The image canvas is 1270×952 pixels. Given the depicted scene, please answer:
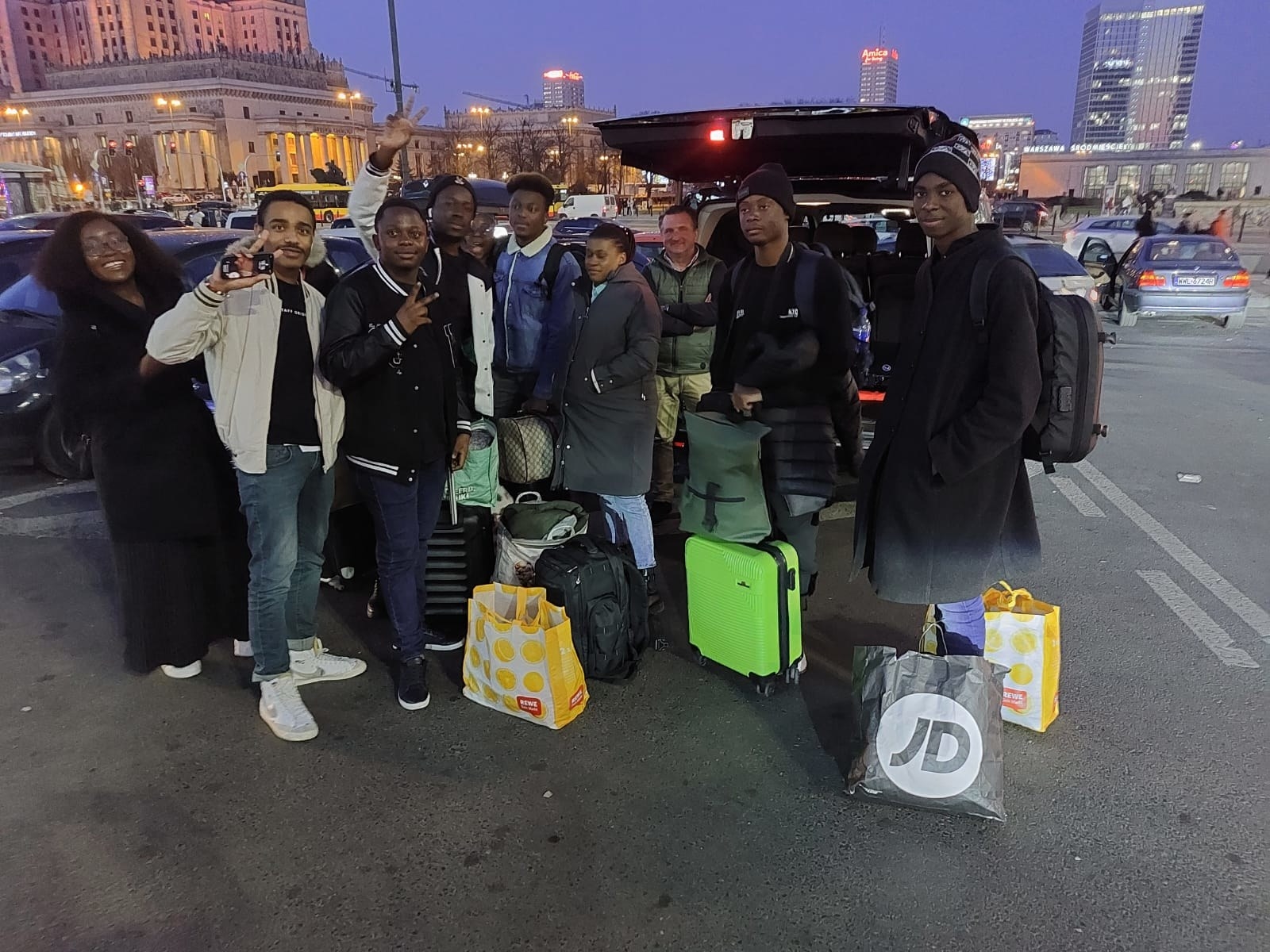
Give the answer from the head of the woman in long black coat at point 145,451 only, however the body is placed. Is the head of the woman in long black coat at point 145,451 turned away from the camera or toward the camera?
toward the camera

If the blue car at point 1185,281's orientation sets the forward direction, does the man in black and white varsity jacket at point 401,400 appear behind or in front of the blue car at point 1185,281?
behind

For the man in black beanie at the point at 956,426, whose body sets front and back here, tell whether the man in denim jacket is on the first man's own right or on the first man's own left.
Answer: on the first man's own right

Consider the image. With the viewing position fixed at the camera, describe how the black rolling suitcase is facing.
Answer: facing the viewer and to the left of the viewer

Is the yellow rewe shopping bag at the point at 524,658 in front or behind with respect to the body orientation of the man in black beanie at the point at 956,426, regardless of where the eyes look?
in front

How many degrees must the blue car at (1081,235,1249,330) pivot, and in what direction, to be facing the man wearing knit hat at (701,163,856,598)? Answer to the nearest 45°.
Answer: approximately 180°

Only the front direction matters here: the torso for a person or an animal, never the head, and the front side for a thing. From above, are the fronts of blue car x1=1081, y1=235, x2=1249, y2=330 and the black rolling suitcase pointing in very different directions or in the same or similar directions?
very different directions

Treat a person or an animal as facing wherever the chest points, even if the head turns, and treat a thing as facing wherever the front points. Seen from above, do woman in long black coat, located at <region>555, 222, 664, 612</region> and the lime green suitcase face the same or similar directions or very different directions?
same or similar directions

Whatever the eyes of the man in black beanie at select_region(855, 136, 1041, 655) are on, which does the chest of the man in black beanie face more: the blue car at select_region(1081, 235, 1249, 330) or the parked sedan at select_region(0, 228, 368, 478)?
the parked sedan

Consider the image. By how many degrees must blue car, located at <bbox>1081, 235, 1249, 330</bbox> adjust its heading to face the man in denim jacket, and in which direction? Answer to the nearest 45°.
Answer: approximately 180°

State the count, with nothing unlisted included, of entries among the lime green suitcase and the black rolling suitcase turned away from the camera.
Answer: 0

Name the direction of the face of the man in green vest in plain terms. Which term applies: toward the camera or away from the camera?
toward the camera

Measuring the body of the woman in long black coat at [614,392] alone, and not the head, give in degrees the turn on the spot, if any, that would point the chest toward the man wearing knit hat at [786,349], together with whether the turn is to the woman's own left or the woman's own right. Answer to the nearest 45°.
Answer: approximately 90° to the woman's own left

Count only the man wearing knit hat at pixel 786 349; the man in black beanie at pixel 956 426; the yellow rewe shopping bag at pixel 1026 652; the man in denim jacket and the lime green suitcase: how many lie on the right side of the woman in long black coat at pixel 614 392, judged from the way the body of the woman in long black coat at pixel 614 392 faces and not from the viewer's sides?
1

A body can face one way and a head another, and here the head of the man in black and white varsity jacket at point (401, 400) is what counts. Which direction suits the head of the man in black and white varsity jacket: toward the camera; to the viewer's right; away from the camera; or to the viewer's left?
toward the camera

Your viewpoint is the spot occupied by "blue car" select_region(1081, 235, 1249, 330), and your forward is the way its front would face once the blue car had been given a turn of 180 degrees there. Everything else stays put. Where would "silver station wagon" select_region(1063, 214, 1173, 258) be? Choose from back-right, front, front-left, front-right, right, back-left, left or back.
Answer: back

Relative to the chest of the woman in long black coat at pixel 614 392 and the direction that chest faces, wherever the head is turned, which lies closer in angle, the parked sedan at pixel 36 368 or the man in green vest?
the parked sedan

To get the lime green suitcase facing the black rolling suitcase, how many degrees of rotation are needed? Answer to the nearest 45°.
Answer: approximately 45° to its right
